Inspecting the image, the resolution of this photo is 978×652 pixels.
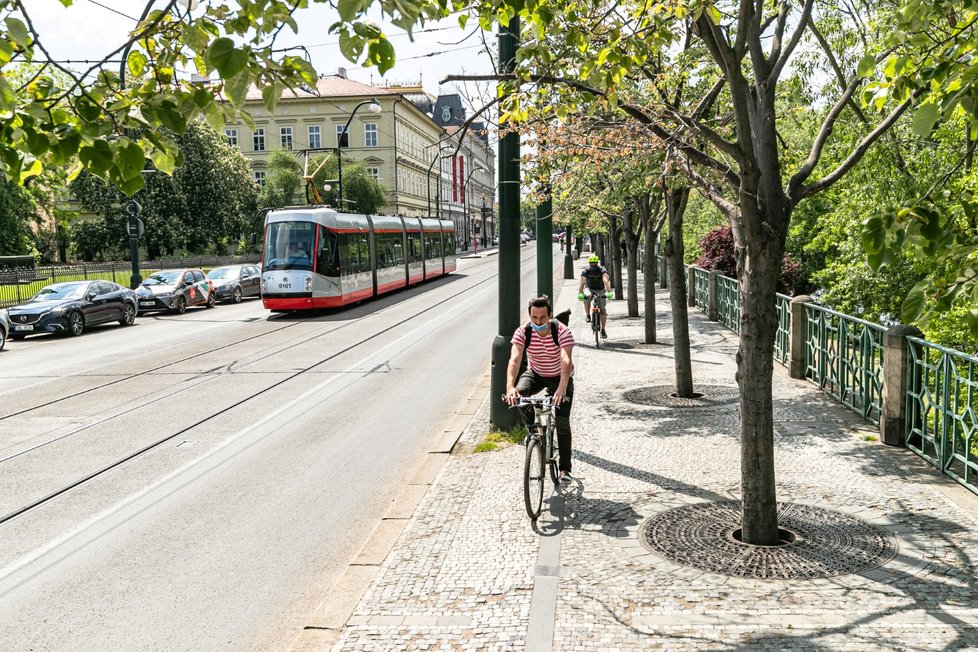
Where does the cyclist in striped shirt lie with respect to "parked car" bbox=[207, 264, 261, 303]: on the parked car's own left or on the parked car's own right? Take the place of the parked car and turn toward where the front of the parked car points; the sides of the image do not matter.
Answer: on the parked car's own left

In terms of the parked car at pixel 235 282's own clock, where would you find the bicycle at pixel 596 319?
The bicycle is roughly at 10 o'clock from the parked car.

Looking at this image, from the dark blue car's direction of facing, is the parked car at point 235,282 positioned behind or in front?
behind

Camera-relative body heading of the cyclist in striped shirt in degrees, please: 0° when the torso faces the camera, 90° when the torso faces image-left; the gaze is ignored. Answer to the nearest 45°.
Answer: approximately 0°

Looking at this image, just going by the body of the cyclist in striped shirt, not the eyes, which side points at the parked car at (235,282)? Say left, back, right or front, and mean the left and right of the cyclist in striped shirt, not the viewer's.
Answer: back

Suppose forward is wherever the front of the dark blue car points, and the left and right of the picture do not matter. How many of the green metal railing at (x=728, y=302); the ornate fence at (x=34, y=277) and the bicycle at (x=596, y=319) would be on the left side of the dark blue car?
2

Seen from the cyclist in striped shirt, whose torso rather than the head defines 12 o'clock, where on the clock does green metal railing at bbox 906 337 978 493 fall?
The green metal railing is roughly at 9 o'clock from the cyclist in striped shirt.
